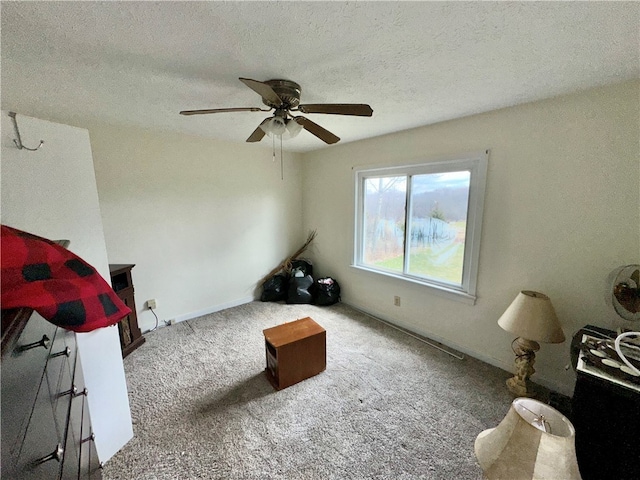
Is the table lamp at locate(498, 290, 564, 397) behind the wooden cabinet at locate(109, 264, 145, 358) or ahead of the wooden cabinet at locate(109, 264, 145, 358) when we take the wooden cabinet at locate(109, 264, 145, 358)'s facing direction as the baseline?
ahead

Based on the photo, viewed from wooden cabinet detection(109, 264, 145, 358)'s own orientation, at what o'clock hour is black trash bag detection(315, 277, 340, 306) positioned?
The black trash bag is roughly at 11 o'clock from the wooden cabinet.

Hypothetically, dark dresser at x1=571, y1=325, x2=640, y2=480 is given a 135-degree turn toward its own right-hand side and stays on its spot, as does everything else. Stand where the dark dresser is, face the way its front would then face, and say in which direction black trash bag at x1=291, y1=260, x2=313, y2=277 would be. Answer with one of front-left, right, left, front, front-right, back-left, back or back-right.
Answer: left

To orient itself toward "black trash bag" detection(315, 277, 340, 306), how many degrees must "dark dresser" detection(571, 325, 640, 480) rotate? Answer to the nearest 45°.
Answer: approximately 45° to its right

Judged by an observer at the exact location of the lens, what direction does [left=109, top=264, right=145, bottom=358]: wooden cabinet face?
facing the viewer and to the right of the viewer

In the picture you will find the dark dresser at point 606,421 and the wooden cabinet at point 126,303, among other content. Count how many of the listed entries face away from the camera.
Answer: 0

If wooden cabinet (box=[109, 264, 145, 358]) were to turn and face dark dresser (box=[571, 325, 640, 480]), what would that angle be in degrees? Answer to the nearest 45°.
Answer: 0° — it already faces it

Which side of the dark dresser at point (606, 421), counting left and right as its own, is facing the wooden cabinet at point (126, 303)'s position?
front

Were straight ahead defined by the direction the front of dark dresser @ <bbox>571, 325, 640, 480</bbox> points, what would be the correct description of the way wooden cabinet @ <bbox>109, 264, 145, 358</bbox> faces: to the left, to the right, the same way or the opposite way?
the opposite way

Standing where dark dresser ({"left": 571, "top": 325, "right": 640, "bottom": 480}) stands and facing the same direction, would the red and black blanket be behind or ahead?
ahead

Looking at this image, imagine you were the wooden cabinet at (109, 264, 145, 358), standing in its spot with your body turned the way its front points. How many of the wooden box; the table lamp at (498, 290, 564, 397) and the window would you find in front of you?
3

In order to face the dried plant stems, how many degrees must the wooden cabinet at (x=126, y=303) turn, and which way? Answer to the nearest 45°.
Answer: approximately 45° to its left

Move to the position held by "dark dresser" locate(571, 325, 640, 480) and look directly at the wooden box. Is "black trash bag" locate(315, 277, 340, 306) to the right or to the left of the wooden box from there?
right

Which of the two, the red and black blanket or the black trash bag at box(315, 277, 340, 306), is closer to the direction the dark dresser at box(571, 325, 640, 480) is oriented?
the red and black blanket

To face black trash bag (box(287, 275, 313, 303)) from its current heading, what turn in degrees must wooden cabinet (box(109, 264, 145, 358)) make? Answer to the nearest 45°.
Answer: approximately 45° to its left

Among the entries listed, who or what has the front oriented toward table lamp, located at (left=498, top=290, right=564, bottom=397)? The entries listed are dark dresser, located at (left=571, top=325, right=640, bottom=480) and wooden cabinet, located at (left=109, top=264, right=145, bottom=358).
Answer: the wooden cabinet
